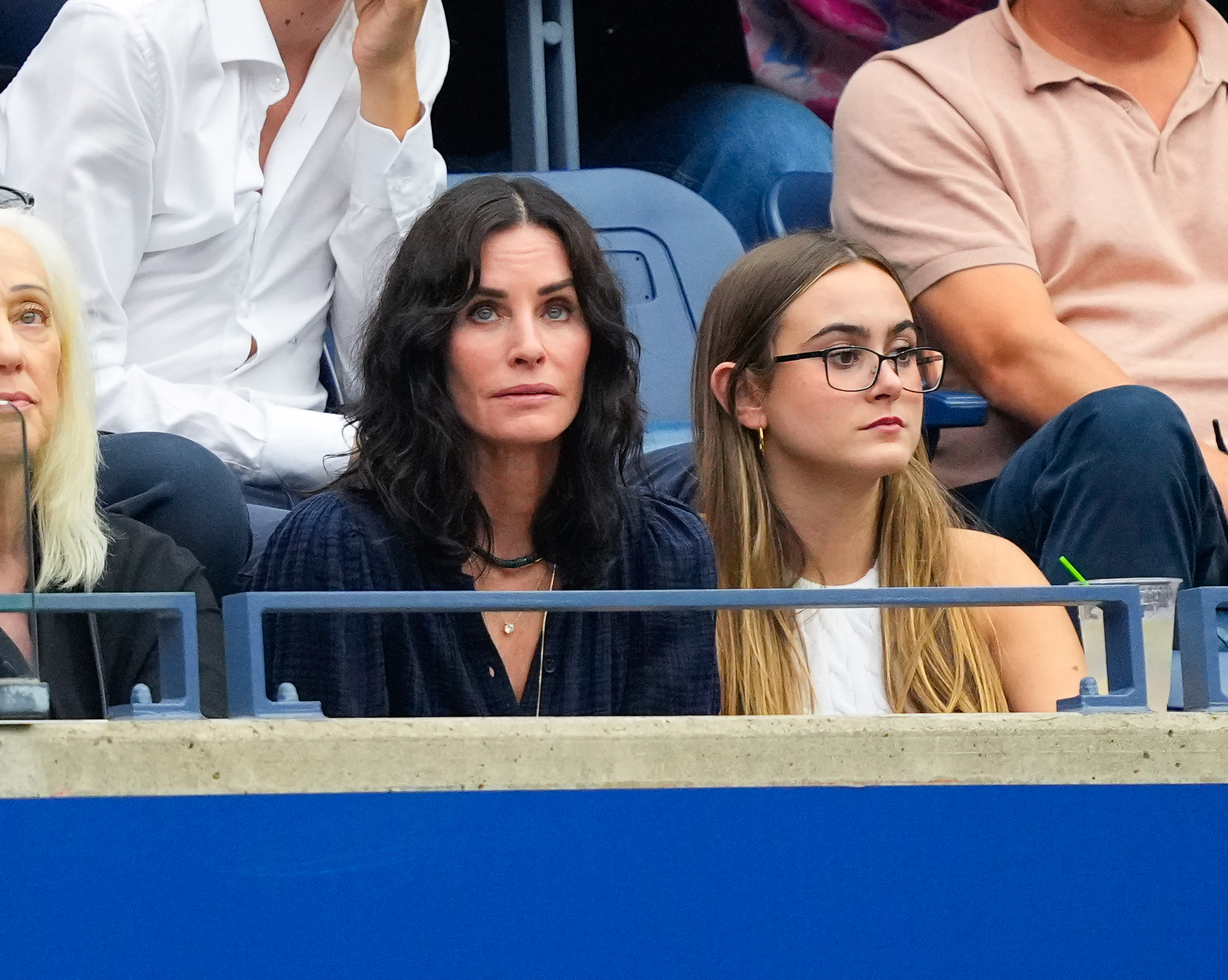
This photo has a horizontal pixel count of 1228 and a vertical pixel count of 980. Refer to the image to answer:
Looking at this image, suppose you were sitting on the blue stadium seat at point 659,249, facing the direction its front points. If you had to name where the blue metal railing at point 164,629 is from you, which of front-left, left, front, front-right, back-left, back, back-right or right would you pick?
front

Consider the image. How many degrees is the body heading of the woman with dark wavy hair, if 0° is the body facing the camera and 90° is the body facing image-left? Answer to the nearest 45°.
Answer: approximately 0°

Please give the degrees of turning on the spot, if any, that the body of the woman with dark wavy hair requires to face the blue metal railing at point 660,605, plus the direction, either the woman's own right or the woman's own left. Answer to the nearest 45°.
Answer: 0° — they already face it

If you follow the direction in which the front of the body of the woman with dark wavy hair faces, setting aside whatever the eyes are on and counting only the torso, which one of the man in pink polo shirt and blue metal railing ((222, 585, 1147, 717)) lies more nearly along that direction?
the blue metal railing

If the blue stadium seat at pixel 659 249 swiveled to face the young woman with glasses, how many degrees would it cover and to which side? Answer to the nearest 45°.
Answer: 0° — it already faces them

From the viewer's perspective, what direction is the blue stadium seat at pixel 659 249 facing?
toward the camera

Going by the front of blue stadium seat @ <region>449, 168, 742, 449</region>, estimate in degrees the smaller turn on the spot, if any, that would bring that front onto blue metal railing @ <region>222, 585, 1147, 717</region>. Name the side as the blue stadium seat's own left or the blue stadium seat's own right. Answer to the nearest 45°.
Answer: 0° — it already faces it

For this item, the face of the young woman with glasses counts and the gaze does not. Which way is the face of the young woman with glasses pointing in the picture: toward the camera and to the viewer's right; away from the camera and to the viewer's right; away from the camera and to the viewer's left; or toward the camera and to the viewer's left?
toward the camera and to the viewer's right

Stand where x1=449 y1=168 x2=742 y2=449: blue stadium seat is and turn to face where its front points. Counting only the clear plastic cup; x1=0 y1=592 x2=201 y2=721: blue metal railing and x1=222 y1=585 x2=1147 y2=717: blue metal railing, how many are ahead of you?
3
